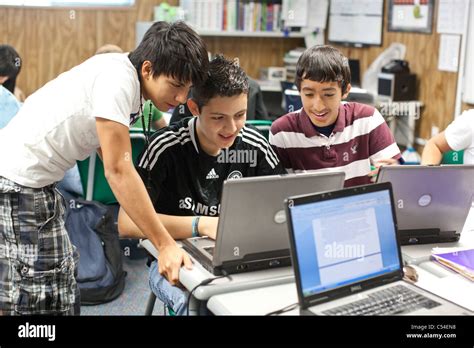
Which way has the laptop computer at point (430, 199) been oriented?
away from the camera

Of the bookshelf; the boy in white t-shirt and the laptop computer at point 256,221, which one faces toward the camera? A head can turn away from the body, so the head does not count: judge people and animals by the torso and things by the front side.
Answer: the bookshelf

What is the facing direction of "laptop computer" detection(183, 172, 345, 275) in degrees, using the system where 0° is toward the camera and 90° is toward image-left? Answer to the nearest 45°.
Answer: approximately 135°

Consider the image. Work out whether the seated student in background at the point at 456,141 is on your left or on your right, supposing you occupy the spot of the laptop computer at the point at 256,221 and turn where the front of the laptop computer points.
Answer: on your right

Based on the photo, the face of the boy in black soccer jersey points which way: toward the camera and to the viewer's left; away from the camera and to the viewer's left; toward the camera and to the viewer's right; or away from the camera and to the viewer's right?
toward the camera and to the viewer's right

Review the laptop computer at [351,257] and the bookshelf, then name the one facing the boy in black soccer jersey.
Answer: the bookshelf

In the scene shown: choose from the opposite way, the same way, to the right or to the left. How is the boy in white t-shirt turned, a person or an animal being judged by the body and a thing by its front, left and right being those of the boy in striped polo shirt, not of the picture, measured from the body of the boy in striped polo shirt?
to the left

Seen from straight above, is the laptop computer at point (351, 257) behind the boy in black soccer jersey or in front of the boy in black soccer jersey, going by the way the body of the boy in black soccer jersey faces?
in front

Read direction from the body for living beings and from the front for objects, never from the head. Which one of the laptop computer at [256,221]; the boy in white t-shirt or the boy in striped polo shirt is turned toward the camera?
the boy in striped polo shirt

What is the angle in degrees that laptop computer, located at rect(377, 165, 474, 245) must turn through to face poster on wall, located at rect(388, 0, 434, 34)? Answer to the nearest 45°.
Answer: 0° — it already faces it

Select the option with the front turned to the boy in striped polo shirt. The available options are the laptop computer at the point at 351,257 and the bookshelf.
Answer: the bookshelf

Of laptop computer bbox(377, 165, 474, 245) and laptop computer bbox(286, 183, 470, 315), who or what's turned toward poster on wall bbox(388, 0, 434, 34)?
laptop computer bbox(377, 165, 474, 245)

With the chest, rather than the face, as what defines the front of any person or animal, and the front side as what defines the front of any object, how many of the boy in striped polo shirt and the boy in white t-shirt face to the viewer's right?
1

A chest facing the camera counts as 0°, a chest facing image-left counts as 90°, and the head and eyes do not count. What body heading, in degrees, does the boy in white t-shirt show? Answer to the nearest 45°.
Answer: approximately 270°
